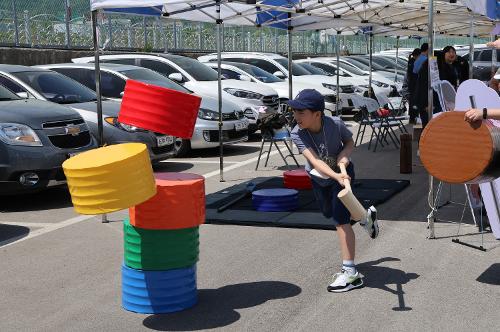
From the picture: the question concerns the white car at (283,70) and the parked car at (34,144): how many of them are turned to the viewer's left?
0

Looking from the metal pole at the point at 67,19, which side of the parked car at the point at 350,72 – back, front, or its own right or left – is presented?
right

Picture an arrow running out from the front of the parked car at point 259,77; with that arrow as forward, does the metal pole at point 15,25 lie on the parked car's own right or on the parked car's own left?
on the parked car's own right

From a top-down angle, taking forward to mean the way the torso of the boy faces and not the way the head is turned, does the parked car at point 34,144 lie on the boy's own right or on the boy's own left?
on the boy's own right

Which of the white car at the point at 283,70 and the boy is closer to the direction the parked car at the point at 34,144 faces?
the boy
